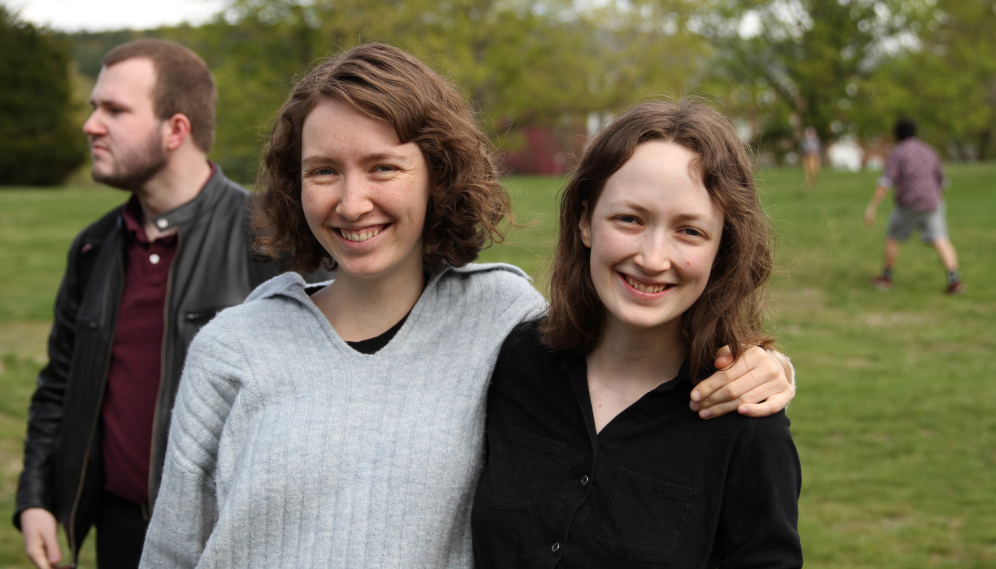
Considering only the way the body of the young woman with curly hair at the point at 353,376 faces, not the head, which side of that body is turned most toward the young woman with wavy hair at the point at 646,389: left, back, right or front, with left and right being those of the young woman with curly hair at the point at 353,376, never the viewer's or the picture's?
left

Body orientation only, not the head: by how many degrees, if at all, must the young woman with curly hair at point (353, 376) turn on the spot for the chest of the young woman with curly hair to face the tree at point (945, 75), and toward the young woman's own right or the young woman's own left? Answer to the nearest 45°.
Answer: approximately 135° to the young woman's own left

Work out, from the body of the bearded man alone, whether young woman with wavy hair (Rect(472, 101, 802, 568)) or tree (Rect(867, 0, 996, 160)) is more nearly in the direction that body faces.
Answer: the young woman with wavy hair

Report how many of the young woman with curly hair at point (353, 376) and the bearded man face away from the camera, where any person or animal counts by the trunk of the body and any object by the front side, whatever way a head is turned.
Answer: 0

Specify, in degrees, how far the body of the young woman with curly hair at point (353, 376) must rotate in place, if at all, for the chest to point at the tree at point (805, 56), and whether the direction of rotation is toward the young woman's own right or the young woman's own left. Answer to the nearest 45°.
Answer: approximately 180°

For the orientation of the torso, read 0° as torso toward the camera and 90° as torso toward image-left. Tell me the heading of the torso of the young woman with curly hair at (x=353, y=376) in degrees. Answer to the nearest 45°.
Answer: approximately 0°

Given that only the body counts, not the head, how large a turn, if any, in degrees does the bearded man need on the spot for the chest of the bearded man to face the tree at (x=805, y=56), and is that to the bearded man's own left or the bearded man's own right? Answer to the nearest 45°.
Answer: approximately 180°

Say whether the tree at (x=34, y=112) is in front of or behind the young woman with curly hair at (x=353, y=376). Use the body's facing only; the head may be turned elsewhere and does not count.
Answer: behind

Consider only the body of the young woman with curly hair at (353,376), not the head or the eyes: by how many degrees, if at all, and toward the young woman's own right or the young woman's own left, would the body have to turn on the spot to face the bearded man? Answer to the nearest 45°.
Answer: approximately 135° to the young woman's own right

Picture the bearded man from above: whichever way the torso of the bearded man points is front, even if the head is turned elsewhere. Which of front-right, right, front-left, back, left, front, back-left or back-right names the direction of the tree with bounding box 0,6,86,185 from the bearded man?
back-right

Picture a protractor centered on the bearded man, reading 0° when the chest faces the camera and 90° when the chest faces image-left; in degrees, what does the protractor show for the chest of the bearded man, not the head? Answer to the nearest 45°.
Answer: approximately 45°

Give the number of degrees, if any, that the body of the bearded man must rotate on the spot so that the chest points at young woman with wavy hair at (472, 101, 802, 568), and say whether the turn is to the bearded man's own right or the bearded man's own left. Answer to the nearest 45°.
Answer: approximately 90° to the bearded man's own left
